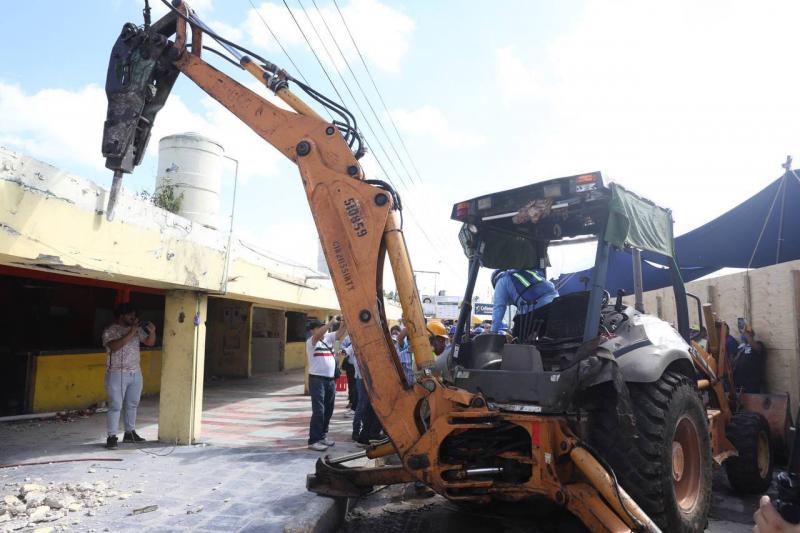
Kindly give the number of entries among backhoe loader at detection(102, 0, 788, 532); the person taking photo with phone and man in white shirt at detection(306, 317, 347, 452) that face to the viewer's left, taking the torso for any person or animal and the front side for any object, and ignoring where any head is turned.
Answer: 0

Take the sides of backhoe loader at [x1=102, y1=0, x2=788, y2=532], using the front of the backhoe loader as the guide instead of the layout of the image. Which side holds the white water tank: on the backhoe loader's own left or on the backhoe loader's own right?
on the backhoe loader's own left

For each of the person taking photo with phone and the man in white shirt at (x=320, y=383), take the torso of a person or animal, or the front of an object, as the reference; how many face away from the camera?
0

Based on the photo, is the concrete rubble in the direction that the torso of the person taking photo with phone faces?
no

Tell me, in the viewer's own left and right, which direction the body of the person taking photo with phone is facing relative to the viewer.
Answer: facing the viewer and to the right of the viewer

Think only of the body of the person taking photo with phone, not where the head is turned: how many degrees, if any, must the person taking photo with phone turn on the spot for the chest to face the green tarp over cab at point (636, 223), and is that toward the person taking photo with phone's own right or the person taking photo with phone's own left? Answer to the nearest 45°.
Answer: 0° — they already face it

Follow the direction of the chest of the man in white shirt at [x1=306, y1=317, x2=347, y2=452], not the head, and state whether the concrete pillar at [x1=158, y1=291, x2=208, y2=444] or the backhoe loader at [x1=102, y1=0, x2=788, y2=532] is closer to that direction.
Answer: the backhoe loader

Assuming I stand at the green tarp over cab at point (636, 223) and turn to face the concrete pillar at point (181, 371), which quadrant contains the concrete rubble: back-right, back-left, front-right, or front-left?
front-left

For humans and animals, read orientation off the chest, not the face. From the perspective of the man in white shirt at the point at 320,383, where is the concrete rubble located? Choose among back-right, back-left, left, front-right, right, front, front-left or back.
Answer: right

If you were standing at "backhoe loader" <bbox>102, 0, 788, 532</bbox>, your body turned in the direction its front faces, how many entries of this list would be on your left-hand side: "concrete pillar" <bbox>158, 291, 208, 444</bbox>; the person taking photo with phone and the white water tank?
3

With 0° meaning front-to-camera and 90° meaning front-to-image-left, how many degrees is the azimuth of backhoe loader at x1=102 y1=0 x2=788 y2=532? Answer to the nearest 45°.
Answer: approximately 225°

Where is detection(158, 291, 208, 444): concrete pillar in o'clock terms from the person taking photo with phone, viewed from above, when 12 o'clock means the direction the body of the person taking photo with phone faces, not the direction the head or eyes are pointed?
The concrete pillar is roughly at 11 o'clock from the person taking photo with phone.

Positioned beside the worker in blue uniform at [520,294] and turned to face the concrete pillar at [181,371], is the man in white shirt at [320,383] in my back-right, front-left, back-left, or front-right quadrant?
front-right

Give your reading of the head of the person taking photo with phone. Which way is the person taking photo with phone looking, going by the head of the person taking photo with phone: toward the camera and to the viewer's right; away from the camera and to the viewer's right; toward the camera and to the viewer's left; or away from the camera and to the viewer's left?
toward the camera and to the viewer's right

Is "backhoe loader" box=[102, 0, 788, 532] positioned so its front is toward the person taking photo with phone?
no

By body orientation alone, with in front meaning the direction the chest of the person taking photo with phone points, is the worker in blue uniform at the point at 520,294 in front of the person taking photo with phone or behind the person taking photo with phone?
in front

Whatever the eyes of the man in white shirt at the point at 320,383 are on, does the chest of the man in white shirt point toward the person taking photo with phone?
no
